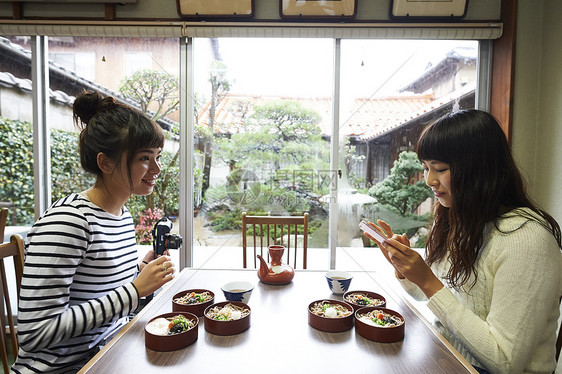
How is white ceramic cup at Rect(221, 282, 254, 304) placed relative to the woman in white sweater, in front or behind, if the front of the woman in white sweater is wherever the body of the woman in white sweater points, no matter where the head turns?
in front

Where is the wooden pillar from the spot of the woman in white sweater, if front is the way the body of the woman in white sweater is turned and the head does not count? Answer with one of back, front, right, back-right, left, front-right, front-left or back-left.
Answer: right

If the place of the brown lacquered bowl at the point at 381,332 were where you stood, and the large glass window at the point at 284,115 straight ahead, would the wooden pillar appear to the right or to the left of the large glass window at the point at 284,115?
right

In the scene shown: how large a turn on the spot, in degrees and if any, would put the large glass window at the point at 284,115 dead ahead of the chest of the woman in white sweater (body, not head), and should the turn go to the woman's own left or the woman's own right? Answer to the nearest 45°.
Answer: approximately 45° to the woman's own right

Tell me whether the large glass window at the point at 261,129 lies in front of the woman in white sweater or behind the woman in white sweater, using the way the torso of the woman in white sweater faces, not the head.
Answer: in front

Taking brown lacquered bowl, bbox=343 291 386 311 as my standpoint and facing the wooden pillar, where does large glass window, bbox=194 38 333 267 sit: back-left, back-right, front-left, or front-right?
front-left

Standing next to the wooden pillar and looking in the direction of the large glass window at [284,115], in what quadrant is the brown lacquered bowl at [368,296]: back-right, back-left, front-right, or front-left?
front-left

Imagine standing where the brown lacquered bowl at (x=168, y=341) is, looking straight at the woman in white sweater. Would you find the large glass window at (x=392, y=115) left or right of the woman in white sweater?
left

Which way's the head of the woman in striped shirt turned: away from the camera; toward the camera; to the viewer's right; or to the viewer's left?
to the viewer's right

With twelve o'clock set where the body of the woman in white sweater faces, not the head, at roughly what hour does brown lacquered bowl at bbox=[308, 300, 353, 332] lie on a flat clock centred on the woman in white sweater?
The brown lacquered bowl is roughly at 11 o'clock from the woman in white sweater.

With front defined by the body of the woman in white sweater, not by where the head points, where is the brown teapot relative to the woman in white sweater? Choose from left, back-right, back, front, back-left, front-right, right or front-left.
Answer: front

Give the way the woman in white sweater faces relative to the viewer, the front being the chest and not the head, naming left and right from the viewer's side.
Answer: facing to the left of the viewer
